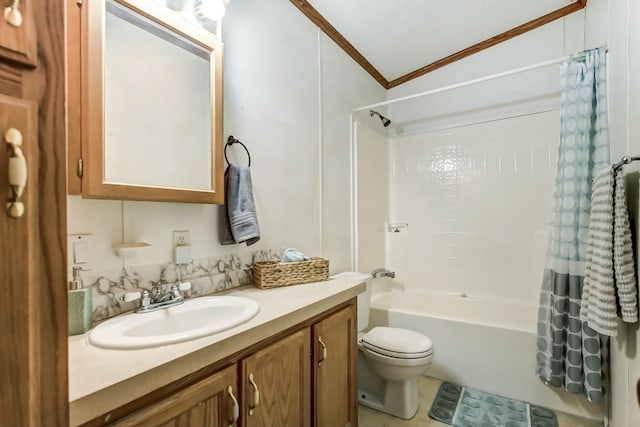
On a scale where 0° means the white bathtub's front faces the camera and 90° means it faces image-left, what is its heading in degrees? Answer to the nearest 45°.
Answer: approximately 45°

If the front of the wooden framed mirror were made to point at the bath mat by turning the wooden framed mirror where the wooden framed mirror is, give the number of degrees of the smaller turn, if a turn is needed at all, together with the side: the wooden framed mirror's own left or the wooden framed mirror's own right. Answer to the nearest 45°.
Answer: approximately 45° to the wooden framed mirror's own left

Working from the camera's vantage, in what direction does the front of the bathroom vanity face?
facing the viewer and to the right of the viewer

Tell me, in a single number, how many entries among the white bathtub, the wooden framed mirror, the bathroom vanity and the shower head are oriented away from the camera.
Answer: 0

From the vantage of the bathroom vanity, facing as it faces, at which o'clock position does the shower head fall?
The shower head is roughly at 9 o'clock from the bathroom vanity.

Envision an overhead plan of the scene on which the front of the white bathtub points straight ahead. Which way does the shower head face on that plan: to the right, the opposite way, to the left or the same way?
to the left

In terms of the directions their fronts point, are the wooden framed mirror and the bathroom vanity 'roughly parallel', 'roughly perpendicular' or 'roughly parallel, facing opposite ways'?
roughly parallel

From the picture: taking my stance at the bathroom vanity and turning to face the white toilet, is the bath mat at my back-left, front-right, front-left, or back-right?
front-right

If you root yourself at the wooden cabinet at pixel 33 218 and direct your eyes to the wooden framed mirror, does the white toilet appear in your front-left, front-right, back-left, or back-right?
front-right

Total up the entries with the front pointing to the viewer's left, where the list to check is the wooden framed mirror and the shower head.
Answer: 0

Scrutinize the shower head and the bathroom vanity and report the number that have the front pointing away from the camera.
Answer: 0
